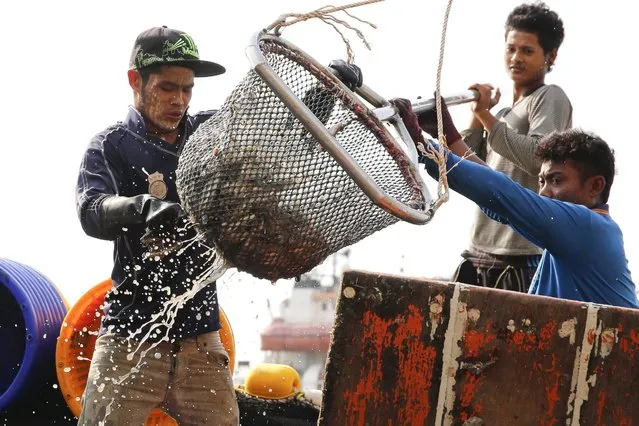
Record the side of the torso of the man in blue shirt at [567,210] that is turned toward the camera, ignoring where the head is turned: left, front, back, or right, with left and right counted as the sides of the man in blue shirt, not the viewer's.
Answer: left

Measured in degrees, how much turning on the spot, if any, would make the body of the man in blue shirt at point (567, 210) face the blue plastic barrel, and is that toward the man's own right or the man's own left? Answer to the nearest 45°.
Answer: approximately 45° to the man's own right
